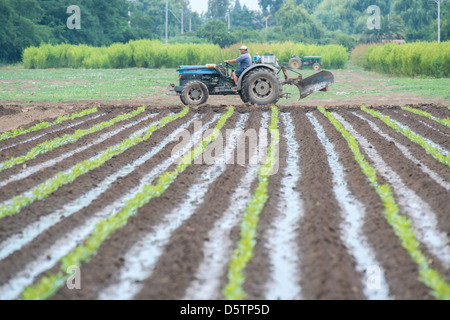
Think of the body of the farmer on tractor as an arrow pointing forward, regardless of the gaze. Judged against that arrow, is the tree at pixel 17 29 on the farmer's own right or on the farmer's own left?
on the farmer's own right

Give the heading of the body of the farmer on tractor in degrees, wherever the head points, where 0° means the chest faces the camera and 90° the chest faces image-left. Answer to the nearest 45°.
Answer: approximately 90°

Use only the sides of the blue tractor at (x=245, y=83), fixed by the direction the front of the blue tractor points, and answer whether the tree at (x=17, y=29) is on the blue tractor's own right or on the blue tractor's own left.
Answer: on the blue tractor's own right

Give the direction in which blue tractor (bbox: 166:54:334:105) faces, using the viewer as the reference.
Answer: facing to the left of the viewer
